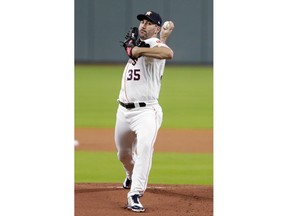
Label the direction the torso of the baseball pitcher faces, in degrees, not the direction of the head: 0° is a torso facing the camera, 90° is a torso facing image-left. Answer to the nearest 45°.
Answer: approximately 45°
